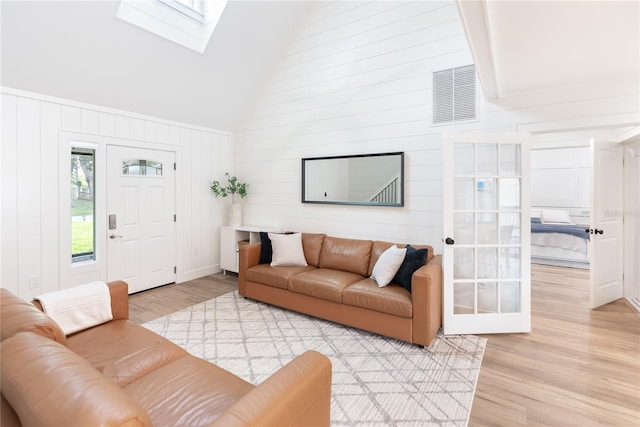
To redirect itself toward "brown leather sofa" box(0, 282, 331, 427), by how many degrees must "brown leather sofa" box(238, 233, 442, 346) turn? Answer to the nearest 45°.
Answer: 0° — it already faces it

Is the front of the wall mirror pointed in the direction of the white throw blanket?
yes

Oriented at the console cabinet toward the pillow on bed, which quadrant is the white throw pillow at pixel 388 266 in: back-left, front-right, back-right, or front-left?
front-right

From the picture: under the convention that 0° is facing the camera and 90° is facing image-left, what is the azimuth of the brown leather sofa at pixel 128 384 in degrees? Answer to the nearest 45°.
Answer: approximately 225°

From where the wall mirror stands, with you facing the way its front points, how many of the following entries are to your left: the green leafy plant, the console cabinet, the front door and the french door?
1

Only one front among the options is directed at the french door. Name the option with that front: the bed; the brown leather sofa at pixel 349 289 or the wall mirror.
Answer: the bed

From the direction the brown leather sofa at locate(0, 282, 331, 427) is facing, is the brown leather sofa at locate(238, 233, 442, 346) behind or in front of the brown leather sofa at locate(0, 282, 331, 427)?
in front

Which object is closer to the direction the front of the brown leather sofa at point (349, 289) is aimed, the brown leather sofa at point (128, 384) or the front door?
the brown leather sofa

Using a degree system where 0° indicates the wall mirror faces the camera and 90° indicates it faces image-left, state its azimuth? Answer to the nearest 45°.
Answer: approximately 45°

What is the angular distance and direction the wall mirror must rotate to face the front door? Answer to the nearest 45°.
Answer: approximately 45° to its right

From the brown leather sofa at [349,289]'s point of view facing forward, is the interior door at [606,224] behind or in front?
behind

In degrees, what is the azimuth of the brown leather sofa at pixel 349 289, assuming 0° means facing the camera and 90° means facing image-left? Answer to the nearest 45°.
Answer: approximately 45°
